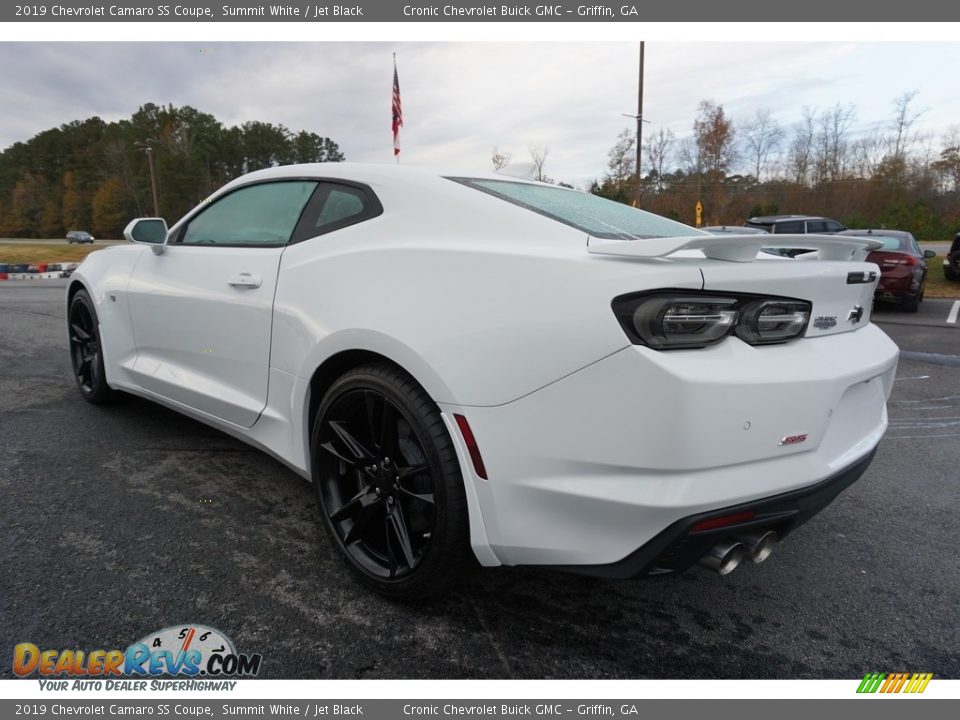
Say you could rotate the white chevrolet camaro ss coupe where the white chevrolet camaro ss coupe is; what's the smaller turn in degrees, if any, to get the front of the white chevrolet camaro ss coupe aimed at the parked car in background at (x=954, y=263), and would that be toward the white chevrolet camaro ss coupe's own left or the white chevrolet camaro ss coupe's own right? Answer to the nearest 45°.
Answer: approximately 90° to the white chevrolet camaro ss coupe's own right

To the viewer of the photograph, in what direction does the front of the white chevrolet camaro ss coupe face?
facing away from the viewer and to the left of the viewer

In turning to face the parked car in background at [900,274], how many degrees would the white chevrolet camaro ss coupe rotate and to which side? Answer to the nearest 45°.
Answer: approximately 90° to its right

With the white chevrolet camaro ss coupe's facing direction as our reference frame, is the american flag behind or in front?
in front

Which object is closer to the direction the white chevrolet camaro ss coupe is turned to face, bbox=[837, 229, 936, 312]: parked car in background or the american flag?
the american flag

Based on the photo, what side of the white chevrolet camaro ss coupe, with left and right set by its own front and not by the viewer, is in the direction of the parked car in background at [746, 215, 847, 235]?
right
